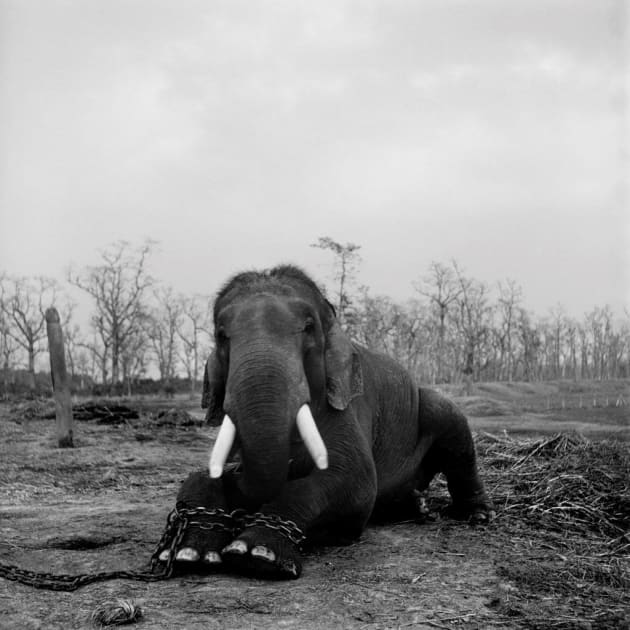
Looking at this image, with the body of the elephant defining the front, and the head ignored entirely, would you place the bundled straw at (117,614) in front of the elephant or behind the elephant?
in front

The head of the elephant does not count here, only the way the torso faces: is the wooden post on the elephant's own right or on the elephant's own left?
on the elephant's own right

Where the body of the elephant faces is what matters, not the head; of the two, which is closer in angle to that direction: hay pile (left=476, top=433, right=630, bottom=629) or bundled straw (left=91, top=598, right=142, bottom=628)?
the bundled straw

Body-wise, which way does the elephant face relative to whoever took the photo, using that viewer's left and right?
facing the viewer and to the left of the viewer
